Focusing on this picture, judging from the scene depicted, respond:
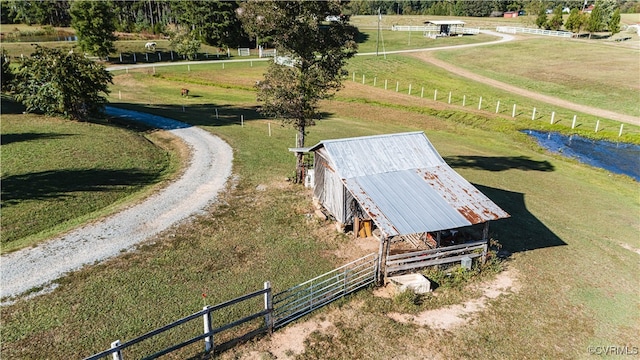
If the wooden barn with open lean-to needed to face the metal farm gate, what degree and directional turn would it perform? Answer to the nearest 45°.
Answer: approximately 90° to its right

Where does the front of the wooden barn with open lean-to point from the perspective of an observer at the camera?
facing the viewer and to the right of the viewer

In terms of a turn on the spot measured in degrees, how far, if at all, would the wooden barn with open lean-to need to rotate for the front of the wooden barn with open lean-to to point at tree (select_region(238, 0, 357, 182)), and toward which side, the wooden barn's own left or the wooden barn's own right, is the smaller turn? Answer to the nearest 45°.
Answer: approximately 180°

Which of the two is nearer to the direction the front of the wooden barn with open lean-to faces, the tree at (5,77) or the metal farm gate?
the metal farm gate

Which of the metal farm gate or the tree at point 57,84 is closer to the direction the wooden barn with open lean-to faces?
the metal farm gate

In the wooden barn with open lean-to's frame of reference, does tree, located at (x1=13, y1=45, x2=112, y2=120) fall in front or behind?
behind

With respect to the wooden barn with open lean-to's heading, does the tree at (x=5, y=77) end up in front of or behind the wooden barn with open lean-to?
behind
